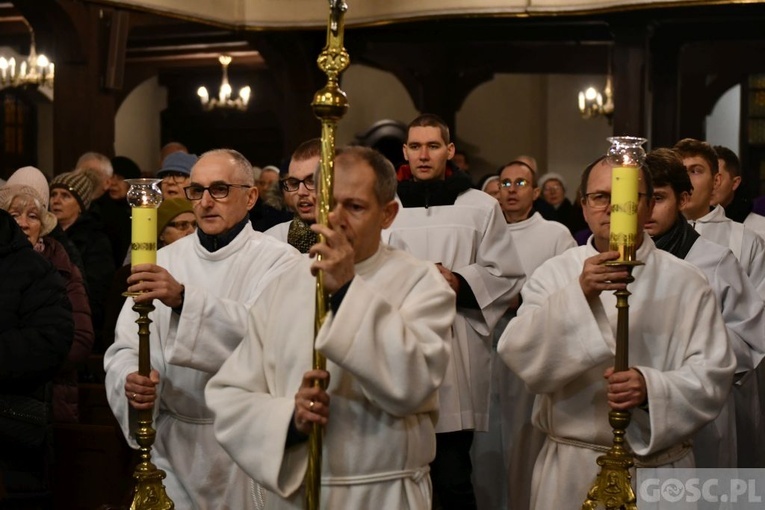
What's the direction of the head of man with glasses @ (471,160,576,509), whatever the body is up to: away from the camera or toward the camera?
toward the camera

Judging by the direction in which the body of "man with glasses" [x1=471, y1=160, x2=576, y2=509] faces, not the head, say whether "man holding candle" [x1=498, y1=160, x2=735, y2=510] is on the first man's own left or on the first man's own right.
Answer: on the first man's own left

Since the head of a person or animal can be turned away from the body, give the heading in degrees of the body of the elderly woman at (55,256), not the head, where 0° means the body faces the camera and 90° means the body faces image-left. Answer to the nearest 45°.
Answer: approximately 0°

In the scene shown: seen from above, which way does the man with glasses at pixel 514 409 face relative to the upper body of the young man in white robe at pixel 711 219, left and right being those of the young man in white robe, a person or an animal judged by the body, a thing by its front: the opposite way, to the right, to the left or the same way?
the same way

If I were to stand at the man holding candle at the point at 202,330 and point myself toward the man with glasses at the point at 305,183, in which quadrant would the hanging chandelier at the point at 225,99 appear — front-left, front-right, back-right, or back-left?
front-left

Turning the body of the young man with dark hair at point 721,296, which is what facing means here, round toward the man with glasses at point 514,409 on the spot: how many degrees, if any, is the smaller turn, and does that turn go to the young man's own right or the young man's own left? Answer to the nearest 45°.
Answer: approximately 90° to the young man's own right

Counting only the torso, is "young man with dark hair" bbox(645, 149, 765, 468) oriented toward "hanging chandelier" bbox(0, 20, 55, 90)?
no

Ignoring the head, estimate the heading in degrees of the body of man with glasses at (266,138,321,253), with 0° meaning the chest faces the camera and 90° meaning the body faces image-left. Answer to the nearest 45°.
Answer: approximately 45°

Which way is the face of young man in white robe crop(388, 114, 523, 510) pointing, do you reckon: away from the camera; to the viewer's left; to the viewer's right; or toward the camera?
toward the camera

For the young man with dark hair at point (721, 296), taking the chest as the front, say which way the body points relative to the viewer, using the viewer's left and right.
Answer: facing the viewer and to the left of the viewer

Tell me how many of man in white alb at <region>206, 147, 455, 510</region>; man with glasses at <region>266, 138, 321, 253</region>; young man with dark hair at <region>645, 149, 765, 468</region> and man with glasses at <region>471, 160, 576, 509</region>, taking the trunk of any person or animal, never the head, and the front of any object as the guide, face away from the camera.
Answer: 0

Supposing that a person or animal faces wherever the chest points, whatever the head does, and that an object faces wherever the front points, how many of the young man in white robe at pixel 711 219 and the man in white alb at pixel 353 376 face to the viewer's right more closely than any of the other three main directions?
0

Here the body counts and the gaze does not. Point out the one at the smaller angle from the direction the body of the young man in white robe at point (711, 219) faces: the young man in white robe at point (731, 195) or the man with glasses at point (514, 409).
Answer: the man with glasses

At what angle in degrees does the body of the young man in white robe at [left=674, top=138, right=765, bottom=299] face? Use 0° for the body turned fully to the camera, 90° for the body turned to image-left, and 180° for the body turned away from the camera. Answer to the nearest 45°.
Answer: approximately 45°

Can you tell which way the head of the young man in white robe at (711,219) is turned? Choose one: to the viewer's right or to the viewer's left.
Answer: to the viewer's left
